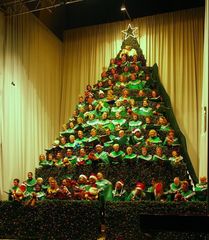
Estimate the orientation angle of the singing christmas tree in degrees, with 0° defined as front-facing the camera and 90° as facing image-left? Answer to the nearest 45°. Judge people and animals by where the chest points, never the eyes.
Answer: approximately 0°
